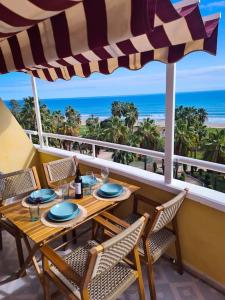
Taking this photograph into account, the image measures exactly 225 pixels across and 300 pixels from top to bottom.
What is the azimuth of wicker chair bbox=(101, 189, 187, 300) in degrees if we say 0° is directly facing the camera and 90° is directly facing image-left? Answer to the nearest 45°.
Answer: approximately 135°

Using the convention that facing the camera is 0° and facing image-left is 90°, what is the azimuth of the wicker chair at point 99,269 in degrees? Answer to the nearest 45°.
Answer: approximately 135°

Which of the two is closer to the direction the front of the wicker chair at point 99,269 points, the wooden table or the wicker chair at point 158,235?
the wooden table

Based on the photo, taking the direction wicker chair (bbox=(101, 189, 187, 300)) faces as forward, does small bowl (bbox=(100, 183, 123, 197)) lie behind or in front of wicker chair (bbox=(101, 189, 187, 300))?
in front

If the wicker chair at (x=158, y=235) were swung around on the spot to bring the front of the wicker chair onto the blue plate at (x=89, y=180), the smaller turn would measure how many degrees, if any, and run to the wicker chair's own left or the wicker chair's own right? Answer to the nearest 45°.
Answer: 0° — it already faces it

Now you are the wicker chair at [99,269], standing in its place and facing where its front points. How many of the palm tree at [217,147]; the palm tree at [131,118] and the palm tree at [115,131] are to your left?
0

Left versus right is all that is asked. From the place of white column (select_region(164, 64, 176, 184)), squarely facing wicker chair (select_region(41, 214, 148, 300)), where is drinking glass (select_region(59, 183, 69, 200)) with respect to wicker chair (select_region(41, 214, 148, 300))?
right

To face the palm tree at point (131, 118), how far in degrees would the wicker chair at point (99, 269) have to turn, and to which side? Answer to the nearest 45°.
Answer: approximately 45° to its right

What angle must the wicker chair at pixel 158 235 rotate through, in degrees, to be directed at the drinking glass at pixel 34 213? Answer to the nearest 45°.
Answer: approximately 45° to its left

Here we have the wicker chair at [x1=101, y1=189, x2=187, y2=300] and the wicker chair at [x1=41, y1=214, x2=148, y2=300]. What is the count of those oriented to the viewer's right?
0

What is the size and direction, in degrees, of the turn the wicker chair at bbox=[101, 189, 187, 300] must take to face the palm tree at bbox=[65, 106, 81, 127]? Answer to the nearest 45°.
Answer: approximately 45° to its right

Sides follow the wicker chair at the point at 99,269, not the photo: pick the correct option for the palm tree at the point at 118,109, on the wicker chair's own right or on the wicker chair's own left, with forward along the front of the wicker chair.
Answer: on the wicker chair's own right

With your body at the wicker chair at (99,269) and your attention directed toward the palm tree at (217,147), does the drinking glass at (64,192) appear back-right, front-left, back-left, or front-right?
front-left

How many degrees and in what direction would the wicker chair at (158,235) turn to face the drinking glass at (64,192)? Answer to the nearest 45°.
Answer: approximately 45° to its left

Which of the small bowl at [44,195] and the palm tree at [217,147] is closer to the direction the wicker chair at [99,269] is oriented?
the small bowl
